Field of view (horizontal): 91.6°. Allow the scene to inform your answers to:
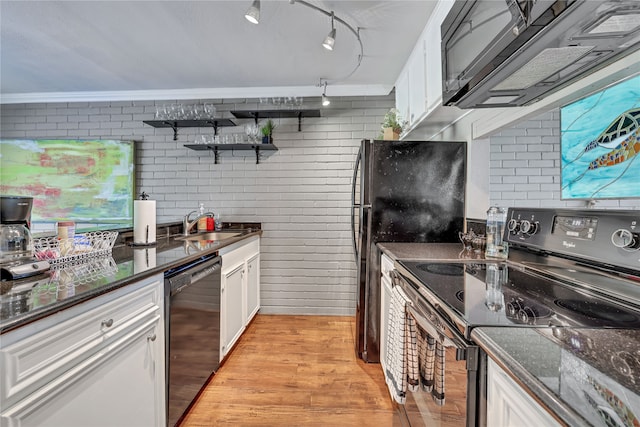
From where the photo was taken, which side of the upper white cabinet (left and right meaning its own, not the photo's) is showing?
left

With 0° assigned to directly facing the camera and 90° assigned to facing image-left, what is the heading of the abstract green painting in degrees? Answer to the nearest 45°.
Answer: approximately 0°

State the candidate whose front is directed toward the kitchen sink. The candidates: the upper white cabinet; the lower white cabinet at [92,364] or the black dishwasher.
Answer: the upper white cabinet

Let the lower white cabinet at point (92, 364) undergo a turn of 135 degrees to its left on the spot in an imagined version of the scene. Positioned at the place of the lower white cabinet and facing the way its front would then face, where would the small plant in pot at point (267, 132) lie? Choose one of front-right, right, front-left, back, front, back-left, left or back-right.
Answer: front-right

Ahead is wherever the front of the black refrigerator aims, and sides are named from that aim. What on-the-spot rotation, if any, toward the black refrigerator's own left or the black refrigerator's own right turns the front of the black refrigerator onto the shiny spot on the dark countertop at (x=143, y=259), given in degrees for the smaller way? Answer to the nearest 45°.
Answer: approximately 45° to the black refrigerator's own left

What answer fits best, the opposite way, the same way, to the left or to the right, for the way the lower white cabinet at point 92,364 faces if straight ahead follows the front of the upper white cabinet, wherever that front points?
the opposite way

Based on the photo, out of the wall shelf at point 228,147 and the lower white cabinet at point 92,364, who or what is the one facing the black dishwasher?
the wall shelf

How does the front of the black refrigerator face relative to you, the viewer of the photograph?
facing to the left of the viewer

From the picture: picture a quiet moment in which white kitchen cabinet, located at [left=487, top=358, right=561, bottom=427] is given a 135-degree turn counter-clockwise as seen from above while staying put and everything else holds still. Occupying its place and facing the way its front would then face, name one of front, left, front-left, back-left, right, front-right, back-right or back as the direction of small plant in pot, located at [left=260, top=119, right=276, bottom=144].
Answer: back-left

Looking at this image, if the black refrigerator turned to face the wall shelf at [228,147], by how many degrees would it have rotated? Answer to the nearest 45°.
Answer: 0° — it already faces it
